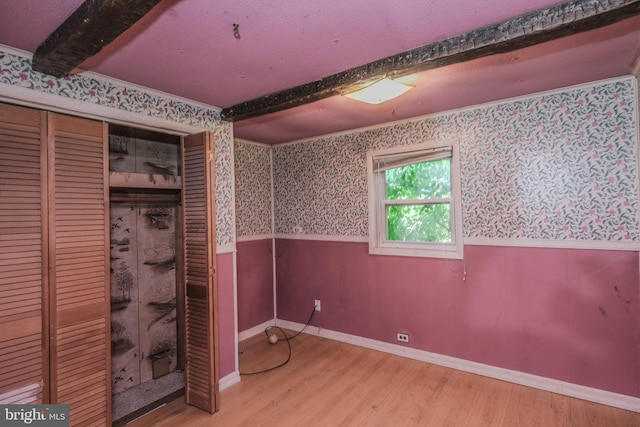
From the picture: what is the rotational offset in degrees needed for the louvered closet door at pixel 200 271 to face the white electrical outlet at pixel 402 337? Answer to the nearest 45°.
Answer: approximately 135° to its left

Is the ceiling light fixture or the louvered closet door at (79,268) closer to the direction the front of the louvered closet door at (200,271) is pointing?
the louvered closet door

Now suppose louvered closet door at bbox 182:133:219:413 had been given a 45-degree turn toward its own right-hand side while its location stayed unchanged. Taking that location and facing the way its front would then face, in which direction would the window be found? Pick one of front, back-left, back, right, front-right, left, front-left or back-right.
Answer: back

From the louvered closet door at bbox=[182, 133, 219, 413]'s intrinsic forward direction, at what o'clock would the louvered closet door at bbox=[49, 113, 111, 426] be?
the louvered closet door at bbox=[49, 113, 111, 426] is roughly at 1 o'clock from the louvered closet door at bbox=[182, 133, 219, 413].

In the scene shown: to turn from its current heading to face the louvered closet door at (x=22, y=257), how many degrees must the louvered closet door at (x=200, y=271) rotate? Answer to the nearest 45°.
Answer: approximately 45° to its right

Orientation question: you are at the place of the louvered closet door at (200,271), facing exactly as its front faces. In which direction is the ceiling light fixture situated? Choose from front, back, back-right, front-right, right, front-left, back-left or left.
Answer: left
